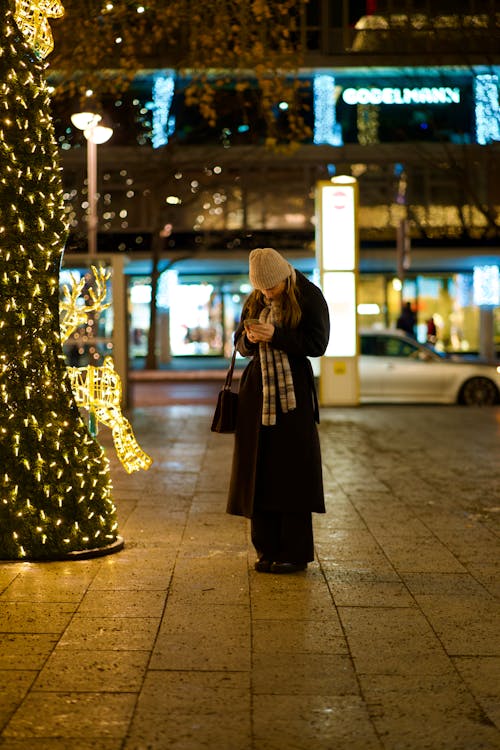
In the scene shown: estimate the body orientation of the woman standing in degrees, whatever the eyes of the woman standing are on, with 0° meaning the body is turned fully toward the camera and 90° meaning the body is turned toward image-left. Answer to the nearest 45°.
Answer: approximately 45°

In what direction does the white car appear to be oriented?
to the viewer's right

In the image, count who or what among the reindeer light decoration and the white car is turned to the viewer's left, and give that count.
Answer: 1

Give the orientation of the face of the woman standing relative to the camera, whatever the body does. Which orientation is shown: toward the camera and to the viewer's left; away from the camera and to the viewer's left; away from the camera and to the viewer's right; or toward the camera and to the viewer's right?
toward the camera and to the viewer's left

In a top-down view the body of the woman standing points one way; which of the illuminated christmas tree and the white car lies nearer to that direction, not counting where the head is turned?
the illuminated christmas tree

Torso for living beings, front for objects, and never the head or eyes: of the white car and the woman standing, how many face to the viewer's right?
1

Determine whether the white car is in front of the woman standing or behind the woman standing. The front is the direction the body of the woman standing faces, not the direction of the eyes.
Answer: behind

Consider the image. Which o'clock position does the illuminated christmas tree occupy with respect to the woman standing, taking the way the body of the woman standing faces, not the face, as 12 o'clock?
The illuminated christmas tree is roughly at 2 o'clock from the woman standing.
